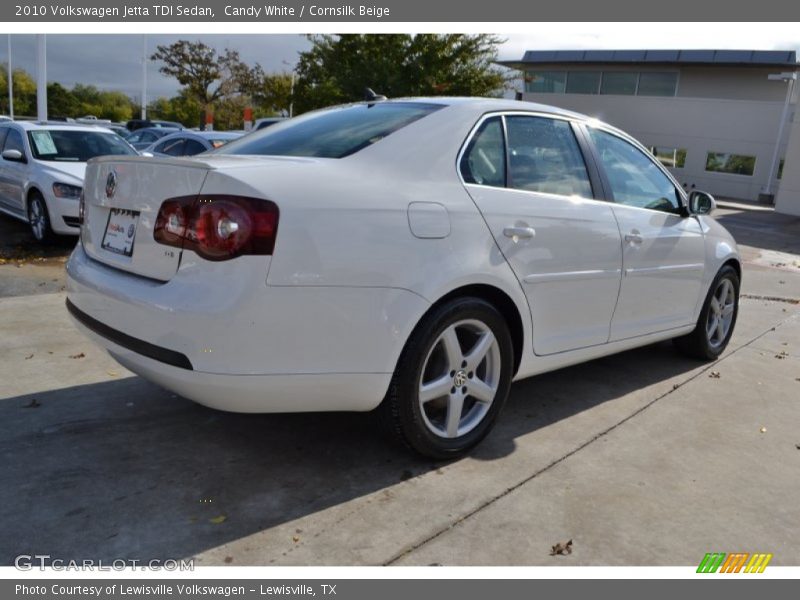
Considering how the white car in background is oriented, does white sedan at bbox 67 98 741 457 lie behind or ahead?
ahead

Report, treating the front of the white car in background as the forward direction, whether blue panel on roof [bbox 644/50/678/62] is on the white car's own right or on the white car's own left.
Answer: on the white car's own left

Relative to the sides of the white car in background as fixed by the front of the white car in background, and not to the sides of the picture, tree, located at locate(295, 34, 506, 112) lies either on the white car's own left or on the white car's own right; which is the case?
on the white car's own left

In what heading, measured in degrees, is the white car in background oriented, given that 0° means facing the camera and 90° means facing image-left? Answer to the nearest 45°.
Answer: approximately 315°

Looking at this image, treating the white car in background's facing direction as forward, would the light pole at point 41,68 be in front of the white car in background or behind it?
behind

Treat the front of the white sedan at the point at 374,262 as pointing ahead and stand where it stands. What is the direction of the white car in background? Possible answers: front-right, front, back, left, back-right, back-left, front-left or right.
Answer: left

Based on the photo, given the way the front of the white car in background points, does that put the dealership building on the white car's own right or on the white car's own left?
on the white car's own left

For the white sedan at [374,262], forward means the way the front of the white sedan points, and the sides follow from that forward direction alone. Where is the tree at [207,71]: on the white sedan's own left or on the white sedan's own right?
on the white sedan's own left

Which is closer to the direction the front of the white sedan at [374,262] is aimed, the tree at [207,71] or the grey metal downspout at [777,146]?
the grey metal downspout

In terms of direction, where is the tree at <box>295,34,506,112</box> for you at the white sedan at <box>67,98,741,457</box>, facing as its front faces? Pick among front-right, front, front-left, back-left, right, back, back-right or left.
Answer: front-left

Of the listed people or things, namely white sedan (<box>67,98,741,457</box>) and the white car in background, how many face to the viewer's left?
0

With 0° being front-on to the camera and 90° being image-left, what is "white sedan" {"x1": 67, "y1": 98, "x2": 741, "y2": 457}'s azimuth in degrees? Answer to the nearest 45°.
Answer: approximately 225°

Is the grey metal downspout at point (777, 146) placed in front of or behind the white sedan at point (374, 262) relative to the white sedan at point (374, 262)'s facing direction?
in front

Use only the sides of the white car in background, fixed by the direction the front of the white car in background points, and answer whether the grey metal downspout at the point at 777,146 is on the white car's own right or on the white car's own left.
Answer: on the white car's own left
